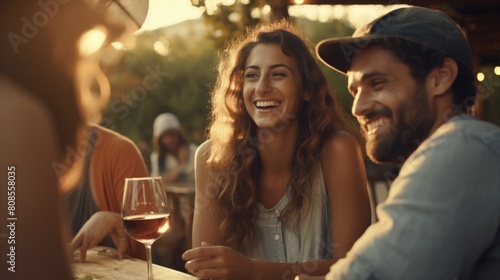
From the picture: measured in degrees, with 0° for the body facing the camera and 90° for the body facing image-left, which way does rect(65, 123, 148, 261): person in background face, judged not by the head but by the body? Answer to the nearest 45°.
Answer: approximately 45°

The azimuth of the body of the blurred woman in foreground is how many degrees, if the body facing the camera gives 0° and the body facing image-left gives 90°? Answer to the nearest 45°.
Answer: approximately 225°

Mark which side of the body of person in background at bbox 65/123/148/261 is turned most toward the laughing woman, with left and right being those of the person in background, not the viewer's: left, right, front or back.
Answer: left
